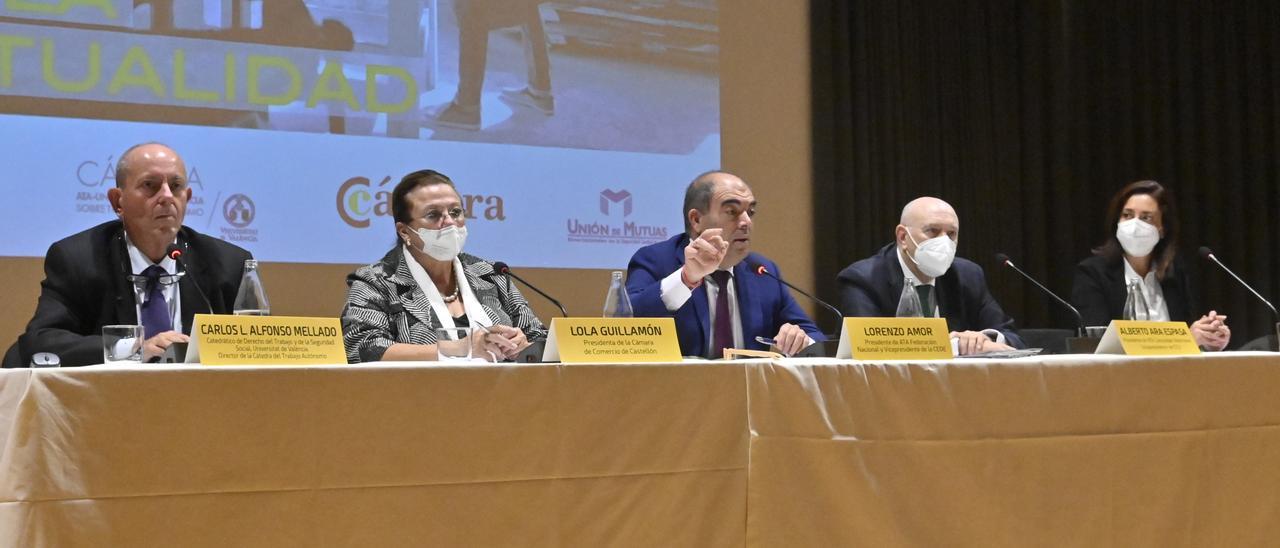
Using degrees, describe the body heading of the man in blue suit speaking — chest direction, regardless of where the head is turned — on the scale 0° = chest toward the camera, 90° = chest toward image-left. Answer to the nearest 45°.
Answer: approximately 315°

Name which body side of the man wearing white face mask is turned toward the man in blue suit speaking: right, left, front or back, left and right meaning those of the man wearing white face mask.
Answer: right

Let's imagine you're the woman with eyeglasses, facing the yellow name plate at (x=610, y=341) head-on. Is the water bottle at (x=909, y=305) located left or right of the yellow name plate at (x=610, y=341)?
left

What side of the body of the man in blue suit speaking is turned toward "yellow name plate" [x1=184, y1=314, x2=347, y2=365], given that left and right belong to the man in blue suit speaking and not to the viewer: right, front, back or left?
right

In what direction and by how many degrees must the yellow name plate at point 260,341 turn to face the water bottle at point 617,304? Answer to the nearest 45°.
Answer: approximately 135° to its left

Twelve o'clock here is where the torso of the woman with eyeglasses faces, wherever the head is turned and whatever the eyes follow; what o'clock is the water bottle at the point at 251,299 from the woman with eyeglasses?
The water bottle is roughly at 2 o'clock from the woman with eyeglasses.

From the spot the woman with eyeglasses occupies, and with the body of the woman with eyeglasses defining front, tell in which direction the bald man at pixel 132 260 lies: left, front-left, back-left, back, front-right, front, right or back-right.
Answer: back-right
